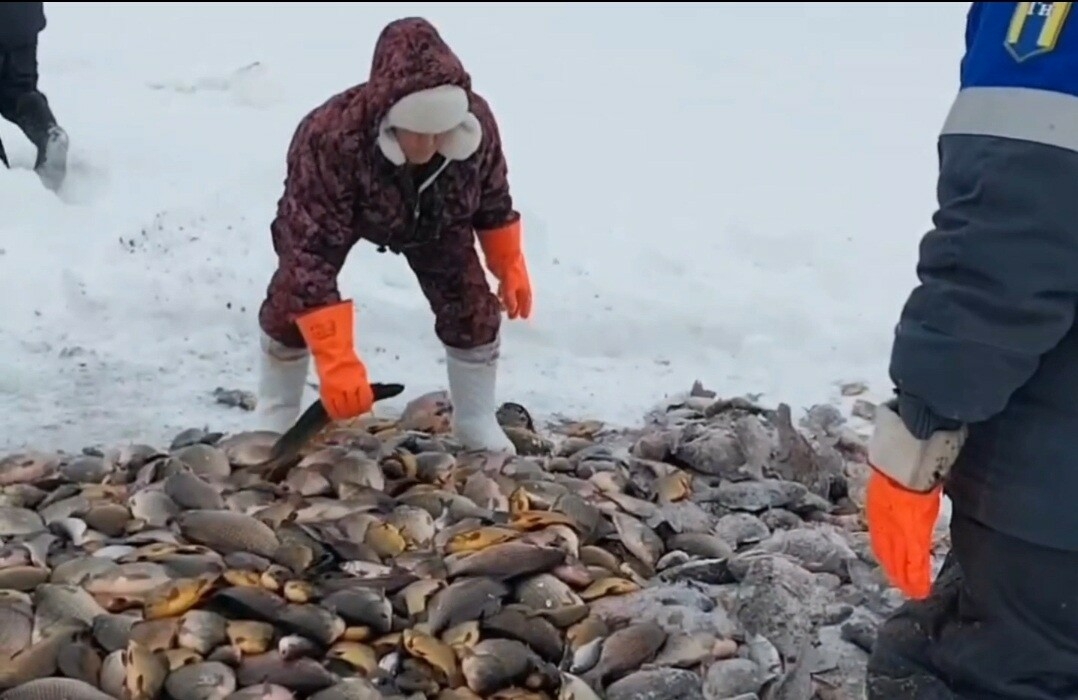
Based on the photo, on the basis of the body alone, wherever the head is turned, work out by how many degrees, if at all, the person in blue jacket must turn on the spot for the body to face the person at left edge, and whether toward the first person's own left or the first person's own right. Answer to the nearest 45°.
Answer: approximately 45° to the first person's own right

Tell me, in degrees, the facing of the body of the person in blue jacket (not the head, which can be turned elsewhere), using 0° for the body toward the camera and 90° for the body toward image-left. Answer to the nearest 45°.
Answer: approximately 90°
